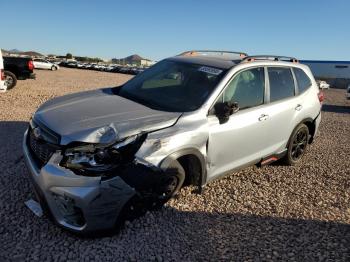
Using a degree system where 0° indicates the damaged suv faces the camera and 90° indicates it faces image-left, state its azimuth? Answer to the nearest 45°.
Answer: approximately 45°
